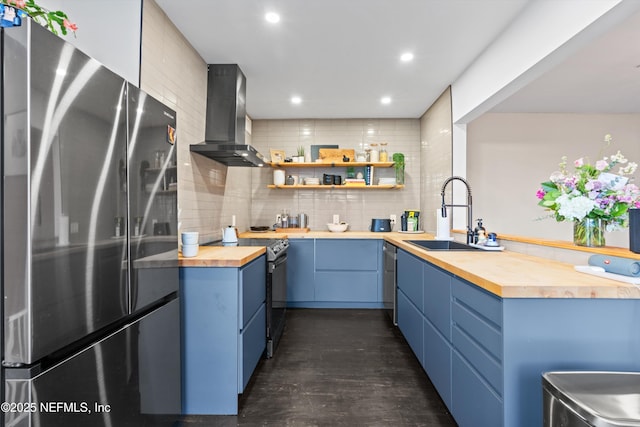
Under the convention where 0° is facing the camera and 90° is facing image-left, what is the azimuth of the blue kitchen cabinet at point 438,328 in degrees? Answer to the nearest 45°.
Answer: approximately 90°

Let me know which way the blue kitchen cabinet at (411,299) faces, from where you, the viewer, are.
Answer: facing to the left of the viewer

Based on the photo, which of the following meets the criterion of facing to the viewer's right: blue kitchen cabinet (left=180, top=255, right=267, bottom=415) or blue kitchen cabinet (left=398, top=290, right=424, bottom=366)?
blue kitchen cabinet (left=180, top=255, right=267, bottom=415)

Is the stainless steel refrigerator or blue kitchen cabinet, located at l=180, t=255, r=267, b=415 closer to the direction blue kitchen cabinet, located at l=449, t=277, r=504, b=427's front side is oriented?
the stainless steel refrigerator

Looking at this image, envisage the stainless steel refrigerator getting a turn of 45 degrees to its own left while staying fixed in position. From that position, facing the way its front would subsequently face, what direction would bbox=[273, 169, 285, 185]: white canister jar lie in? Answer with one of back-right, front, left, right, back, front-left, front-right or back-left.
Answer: front-left

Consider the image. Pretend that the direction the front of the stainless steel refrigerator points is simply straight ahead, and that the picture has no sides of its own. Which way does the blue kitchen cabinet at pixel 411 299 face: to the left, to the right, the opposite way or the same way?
the opposite way

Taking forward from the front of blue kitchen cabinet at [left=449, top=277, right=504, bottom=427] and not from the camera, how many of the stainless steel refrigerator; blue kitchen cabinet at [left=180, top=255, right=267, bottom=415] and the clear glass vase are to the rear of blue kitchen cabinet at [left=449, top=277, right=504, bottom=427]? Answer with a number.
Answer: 1

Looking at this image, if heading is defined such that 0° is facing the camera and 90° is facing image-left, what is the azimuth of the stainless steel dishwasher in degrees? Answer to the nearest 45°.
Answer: approximately 90°

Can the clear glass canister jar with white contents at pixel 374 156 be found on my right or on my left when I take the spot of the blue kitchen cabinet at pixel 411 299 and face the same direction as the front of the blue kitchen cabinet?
on my right

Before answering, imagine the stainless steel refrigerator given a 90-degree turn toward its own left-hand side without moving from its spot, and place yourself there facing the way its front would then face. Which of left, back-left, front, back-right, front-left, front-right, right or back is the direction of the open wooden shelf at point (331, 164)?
front
